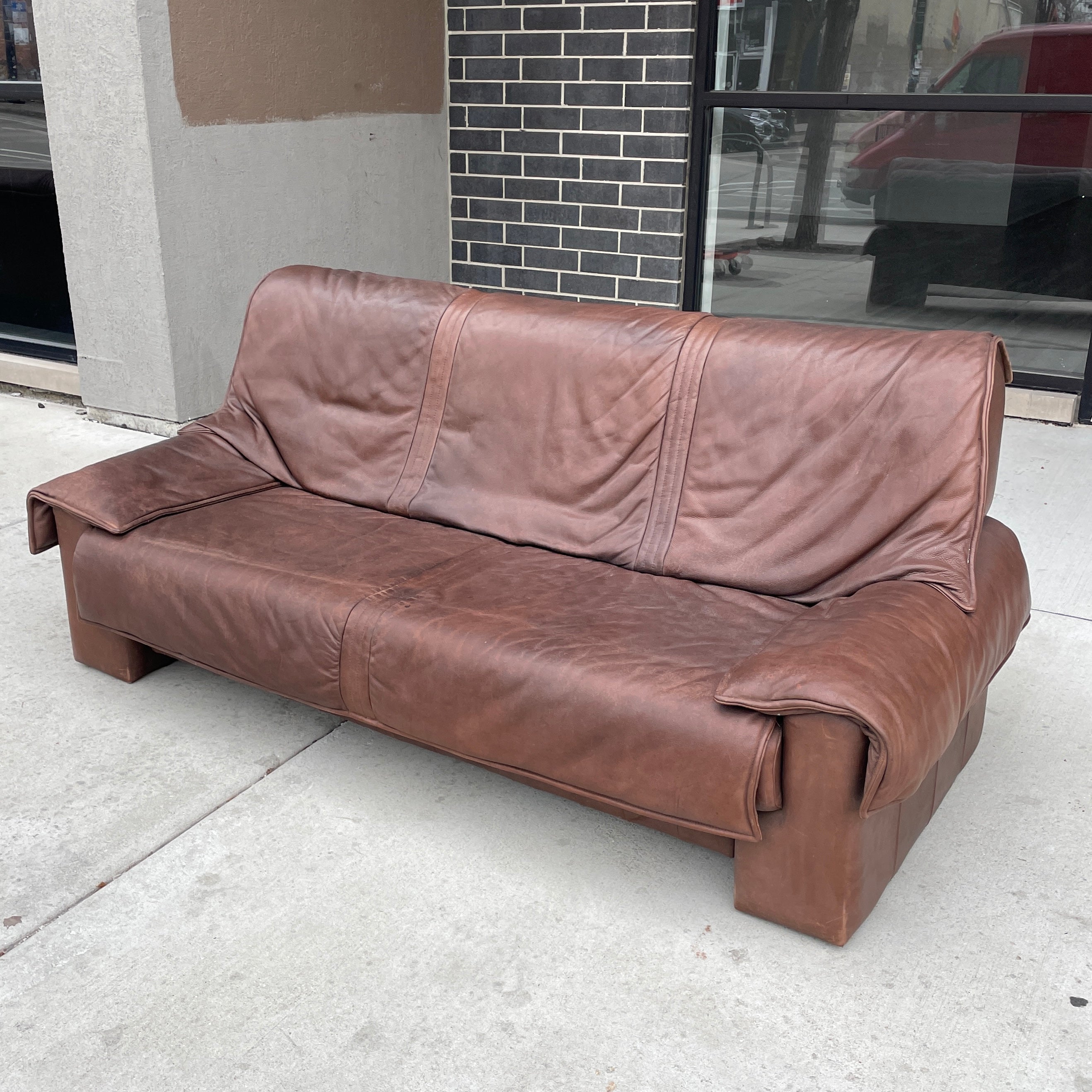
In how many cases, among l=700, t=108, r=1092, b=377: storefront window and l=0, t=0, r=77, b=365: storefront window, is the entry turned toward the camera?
2

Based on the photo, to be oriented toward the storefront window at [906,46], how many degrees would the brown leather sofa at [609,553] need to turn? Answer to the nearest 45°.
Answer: approximately 180°

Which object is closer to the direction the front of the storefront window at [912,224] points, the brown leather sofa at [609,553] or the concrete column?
the brown leather sofa

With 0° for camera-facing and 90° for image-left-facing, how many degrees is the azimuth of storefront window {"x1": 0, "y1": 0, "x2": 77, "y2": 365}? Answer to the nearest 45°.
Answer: approximately 0°

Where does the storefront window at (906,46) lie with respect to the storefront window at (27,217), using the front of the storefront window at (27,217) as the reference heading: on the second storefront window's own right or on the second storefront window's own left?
on the second storefront window's own left

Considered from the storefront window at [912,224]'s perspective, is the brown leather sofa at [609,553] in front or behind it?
in front

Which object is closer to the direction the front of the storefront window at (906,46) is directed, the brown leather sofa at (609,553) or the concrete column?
the brown leather sofa

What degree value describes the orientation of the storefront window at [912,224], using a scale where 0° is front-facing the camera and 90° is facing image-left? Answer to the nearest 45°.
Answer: approximately 0°

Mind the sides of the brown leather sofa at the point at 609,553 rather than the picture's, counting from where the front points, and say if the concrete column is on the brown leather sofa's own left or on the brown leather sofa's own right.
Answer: on the brown leather sofa's own right

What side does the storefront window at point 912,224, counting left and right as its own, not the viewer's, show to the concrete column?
right

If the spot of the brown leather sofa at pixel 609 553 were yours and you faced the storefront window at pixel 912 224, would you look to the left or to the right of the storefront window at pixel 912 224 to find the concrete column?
left

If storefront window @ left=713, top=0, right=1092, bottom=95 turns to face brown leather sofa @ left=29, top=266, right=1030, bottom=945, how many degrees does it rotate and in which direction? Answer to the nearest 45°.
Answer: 0° — it already faces it
